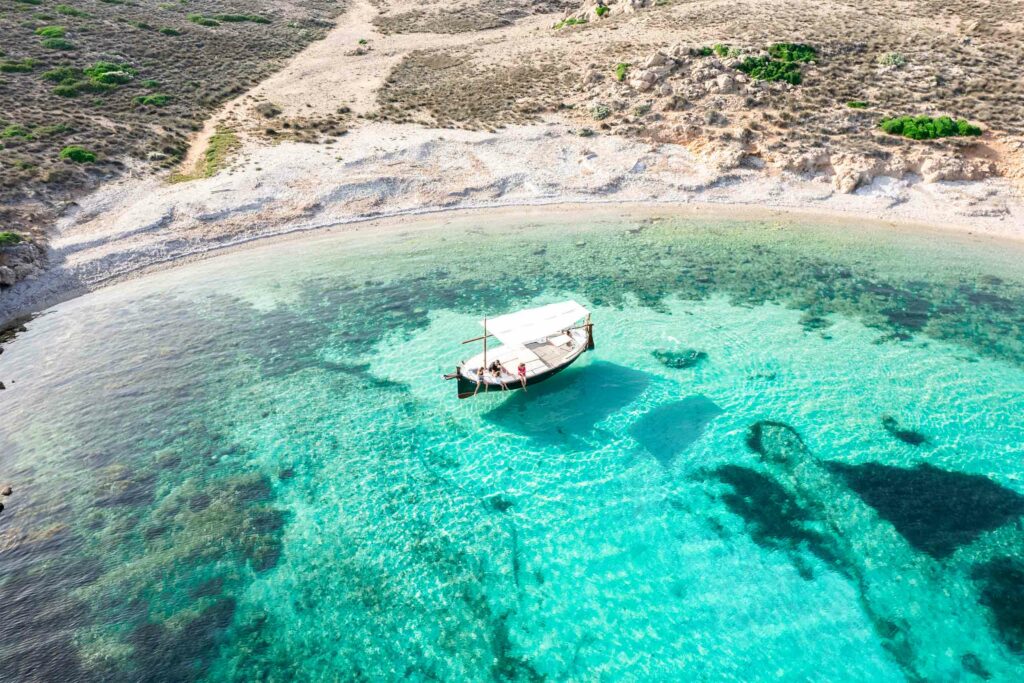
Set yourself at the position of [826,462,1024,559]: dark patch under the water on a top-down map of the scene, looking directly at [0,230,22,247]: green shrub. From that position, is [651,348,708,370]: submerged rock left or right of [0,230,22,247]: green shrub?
right

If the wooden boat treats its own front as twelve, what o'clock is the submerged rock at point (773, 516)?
The submerged rock is roughly at 9 o'clock from the wooden boat.

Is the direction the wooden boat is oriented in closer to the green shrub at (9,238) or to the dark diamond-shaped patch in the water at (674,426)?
the green shrub

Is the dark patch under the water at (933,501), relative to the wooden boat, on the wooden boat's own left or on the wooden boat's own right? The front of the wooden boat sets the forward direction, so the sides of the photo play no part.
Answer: on the wooden boat's own left

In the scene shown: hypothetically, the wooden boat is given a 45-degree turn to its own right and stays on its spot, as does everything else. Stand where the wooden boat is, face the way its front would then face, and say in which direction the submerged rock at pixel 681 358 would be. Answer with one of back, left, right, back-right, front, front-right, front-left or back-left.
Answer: back

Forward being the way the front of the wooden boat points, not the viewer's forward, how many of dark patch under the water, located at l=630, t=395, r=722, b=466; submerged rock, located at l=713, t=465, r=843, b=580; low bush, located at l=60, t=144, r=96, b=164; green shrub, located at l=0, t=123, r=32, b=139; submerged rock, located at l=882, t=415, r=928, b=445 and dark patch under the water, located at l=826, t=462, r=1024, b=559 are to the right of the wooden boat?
2

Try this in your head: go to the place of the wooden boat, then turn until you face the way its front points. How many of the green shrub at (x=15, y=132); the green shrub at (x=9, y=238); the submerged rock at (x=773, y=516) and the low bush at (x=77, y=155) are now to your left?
1

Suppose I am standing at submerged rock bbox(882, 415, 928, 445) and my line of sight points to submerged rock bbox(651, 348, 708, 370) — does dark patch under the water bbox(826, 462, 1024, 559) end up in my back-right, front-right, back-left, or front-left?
back-left

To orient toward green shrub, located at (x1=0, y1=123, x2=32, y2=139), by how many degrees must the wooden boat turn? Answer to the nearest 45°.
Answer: approximately 90° to its right

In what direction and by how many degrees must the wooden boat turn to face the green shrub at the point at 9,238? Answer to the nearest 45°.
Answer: approximately 45° to its right

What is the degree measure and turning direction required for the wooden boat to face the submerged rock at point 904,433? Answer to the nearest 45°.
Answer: approximately 135° to its left

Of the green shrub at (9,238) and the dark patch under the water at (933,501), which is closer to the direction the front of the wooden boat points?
the green shrub

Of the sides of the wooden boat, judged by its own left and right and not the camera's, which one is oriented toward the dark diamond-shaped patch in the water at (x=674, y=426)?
left

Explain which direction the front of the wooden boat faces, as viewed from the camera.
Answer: facing the viewer and to the left of the viewer

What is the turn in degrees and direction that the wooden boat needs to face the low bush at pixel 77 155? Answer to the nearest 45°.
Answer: approximately 90° to its right

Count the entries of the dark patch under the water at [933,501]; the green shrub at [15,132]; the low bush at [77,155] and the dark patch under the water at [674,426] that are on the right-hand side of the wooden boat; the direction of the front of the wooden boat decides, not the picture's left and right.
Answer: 2
